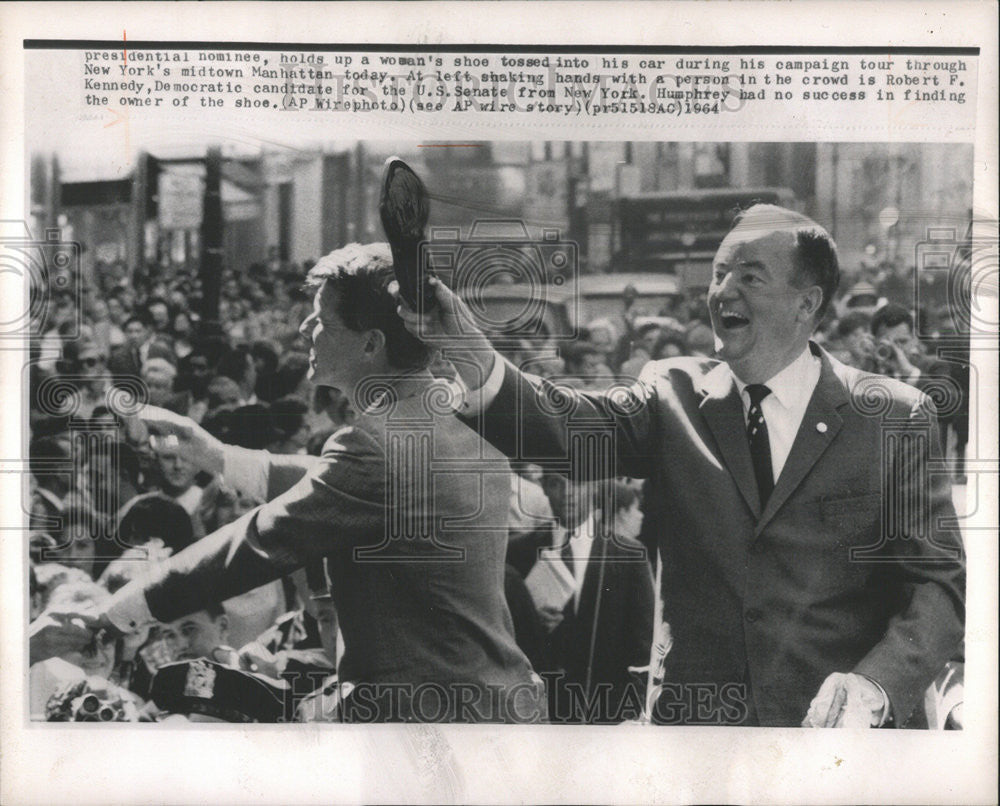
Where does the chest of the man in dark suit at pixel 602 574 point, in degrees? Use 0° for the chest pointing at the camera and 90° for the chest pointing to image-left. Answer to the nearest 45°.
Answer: approximately 45°

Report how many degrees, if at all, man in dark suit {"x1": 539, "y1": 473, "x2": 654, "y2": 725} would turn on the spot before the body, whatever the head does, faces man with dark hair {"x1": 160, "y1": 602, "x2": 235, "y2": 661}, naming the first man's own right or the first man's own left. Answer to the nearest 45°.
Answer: approximately 45° to the first man's own right
